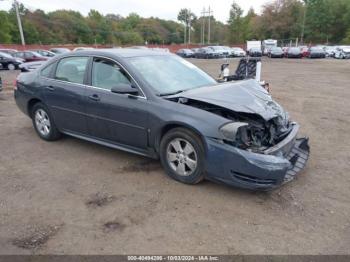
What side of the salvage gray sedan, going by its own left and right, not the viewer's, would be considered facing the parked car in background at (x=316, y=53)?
left

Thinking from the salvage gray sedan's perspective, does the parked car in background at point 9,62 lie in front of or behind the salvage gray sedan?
behind

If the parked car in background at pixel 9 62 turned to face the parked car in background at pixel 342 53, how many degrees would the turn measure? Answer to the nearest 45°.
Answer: approximately 45° to its left

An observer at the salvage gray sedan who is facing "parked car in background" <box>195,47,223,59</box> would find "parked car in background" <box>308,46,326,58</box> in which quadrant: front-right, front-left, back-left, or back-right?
front-right

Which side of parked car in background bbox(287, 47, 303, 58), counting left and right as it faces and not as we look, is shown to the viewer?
front

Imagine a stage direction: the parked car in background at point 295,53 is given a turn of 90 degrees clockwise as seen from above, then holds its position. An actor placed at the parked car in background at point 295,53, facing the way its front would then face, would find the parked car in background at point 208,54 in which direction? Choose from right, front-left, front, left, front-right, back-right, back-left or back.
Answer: front

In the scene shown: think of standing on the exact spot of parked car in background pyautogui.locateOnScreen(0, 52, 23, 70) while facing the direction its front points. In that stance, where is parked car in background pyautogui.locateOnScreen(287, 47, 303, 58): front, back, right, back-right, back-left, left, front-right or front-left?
front-left

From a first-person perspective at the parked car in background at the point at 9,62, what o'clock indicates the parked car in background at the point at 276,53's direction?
the parked car in background at the point at 276,53 is roughly at 10 o'clock from the parked car in background at the point at 9,62.

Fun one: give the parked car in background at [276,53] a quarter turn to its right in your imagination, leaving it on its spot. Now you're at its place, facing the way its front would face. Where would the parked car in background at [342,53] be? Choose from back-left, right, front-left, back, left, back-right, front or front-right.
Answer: back

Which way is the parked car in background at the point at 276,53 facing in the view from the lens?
facing the viewer

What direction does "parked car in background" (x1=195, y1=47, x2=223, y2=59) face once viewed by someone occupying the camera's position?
facing the viewer and to the right of the viewer

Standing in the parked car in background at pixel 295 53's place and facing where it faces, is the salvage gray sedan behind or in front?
in front

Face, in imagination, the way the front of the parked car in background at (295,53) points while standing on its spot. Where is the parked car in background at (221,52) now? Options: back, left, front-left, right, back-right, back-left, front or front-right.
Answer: right

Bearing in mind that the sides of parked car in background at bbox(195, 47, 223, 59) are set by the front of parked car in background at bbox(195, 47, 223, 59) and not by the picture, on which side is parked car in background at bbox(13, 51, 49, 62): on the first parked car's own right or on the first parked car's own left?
on the first parked car's own right

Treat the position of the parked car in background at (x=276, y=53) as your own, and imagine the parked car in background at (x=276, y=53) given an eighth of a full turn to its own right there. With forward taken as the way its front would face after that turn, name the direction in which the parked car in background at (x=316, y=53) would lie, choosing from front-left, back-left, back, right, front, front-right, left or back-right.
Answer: back-left

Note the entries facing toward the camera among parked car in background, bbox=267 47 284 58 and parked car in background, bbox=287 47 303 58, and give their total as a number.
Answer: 2

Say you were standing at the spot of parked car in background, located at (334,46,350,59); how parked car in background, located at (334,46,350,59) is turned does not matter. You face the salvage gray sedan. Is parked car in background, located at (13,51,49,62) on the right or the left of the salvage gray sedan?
right

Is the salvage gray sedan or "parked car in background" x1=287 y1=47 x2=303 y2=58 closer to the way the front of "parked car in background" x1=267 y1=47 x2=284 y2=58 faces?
the salvage gray sedan
